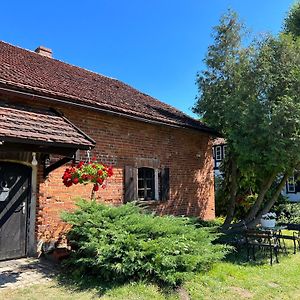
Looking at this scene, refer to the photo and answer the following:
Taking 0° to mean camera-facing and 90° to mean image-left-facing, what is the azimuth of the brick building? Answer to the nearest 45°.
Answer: approximately 315°

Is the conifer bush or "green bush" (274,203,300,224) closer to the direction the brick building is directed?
the conifer bush

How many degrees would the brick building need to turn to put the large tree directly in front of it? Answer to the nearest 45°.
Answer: approximately 45° to its left

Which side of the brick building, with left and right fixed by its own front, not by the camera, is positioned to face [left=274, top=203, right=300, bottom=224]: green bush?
left

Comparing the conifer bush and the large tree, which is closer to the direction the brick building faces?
the conifer bush

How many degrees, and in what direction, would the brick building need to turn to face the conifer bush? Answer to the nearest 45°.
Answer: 0° — it already faces it
